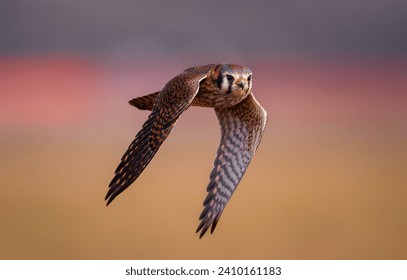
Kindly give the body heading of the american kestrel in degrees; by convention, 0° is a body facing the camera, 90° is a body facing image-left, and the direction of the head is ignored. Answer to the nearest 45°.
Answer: approximately 315°
